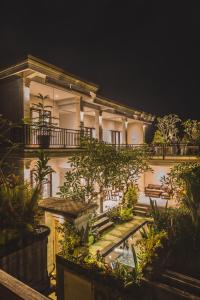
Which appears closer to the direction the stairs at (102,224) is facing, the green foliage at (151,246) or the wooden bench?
the green foliage

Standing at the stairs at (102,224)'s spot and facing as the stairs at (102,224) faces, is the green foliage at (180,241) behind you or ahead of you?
ahead

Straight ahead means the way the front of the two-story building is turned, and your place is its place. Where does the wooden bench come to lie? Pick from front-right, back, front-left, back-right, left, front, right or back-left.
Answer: left

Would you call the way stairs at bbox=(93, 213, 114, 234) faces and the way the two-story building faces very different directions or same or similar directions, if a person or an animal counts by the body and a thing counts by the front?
same or similar directions

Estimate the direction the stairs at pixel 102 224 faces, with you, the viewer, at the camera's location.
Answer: facing the viewer and to the right of the viewer

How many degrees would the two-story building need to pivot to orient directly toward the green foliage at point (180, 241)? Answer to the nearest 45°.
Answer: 0° — it already faces it

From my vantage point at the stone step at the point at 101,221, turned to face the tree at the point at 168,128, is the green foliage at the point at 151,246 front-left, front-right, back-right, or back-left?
back-right

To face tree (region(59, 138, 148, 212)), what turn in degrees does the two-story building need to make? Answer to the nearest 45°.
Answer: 0° — it already faces it

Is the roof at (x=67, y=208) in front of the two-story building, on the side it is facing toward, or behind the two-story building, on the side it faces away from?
in front

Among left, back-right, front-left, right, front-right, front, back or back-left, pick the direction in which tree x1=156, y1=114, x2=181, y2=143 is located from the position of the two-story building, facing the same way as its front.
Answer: left
